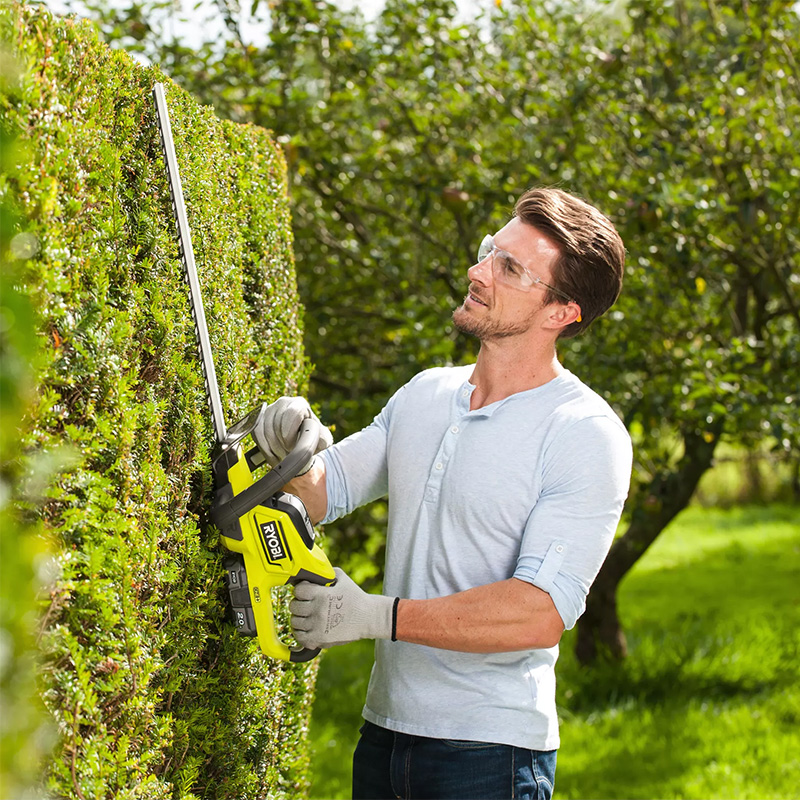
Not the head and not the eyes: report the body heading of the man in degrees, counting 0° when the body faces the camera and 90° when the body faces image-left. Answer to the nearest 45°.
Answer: approximately 45°

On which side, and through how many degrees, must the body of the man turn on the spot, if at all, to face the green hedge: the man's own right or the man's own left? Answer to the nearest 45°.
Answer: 0° — they already face it

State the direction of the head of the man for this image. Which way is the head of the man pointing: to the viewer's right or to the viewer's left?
to the viewer's left
